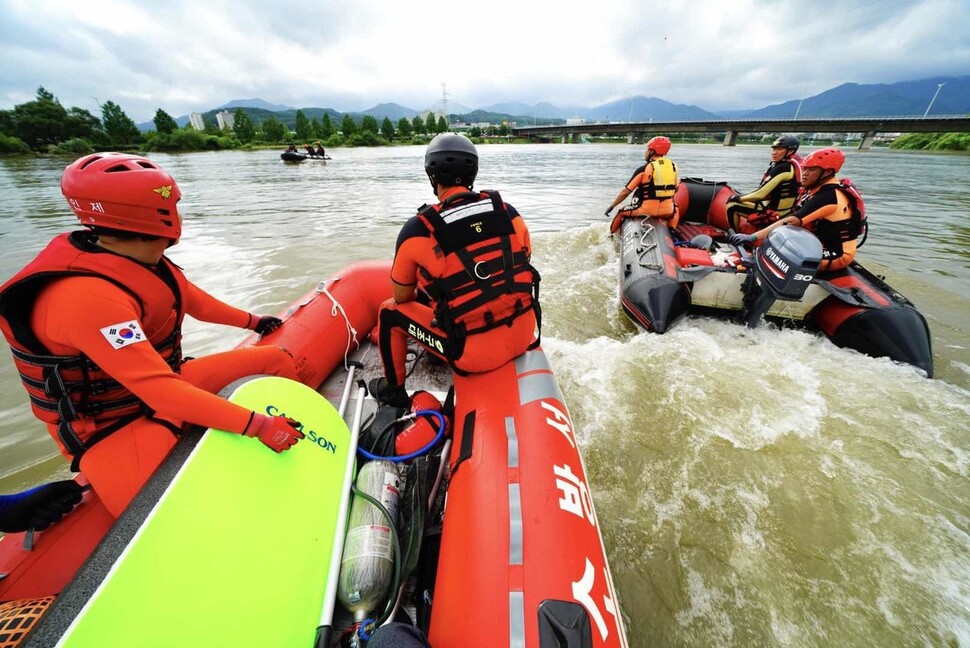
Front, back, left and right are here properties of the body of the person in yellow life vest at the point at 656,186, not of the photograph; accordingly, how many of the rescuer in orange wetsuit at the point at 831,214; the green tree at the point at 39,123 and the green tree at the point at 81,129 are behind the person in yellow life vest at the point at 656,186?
1

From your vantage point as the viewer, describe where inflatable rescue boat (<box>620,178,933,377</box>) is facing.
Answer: facing away from the viewer and to the left of the viewer

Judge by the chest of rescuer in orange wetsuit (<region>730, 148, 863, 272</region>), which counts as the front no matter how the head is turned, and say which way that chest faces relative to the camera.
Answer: to the viewer's left

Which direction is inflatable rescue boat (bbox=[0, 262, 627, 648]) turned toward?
away from the camera

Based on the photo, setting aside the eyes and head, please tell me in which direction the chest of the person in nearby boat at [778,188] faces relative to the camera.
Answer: to the viewer's left

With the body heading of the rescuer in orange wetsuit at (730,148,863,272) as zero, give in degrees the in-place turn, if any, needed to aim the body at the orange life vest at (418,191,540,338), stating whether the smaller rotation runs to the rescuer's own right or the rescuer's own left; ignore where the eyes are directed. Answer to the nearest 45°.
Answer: approximately 45° to the rescuer's own left

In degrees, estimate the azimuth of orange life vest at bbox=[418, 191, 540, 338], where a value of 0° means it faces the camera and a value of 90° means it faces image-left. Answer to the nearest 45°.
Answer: approximately 180°

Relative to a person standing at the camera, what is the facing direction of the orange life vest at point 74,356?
facing to the right of the viewer

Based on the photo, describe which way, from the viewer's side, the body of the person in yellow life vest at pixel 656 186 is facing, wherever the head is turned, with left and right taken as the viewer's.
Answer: facing away from the viewer and to the left of the viewer
